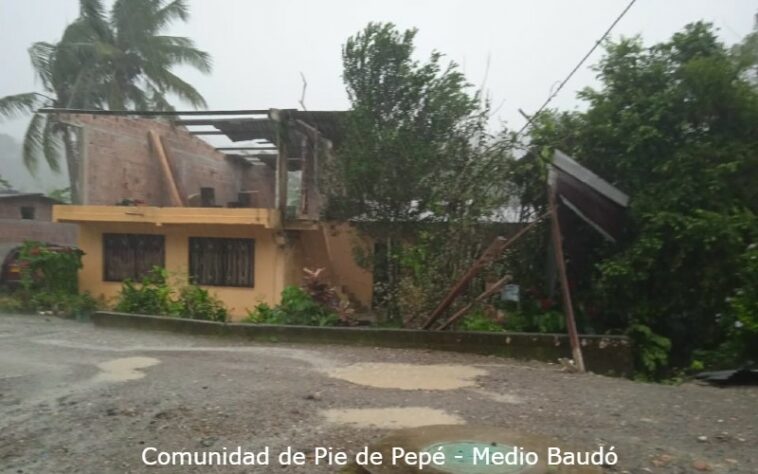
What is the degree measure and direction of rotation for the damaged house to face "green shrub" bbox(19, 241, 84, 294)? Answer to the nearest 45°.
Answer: approximately 90° to its right

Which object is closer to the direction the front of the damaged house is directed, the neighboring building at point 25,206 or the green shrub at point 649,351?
the green shrub

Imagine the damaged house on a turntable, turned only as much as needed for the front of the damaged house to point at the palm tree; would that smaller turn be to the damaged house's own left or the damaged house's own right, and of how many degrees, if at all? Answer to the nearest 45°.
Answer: approximately 135° to the damaged house's own right

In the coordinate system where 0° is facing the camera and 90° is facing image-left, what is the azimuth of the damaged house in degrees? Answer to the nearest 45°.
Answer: approximately 0°

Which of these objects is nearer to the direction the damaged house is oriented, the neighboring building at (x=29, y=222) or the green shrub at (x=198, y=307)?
the green shrub

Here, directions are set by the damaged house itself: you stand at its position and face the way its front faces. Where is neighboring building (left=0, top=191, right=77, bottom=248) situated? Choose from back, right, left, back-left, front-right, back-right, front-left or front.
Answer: back-right

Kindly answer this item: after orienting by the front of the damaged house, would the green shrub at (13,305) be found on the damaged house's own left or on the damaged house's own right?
on the damaged house's own right

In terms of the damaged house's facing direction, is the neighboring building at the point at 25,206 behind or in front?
behind

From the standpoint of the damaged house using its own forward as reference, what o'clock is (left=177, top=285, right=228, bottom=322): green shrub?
The green shrub is roughly at 12 o'clock from the damaged house.

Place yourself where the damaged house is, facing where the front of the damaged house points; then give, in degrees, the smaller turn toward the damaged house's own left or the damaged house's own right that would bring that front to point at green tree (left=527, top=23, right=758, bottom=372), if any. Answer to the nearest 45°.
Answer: approximately 45° to the damaged house's own left
